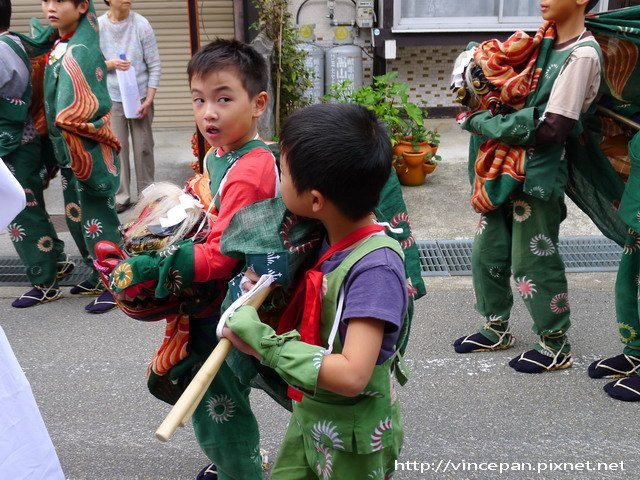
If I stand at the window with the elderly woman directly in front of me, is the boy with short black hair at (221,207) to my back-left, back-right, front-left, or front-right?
front-left

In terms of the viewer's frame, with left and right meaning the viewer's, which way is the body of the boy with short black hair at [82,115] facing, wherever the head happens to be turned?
facing the viewer and to the left of the viewer

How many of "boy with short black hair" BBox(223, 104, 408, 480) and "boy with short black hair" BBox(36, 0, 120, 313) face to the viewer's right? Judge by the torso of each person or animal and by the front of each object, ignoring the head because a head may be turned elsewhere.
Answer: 0

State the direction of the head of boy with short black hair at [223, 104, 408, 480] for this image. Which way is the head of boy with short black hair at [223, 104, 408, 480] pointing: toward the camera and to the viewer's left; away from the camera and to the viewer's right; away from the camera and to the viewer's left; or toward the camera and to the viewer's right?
away from the camera and to the viewer's left

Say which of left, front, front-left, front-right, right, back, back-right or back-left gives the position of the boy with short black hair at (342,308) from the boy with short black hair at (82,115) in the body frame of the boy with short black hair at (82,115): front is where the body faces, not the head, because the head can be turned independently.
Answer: front-left

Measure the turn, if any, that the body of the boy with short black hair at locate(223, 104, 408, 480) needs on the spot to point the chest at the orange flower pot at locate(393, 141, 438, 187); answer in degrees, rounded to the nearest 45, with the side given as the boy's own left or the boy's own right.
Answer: approximately 90° to the boy's own right

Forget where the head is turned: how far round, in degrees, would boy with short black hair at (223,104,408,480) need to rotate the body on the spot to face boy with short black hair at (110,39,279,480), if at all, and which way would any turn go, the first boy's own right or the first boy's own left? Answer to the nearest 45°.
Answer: approximately 45° to the first boy's own right

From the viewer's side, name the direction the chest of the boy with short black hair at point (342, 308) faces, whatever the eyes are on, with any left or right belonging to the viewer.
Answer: facing to the left of the viewer

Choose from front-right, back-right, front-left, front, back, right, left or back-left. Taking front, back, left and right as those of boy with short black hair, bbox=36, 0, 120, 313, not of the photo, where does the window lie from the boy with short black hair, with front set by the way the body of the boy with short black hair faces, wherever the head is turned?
back

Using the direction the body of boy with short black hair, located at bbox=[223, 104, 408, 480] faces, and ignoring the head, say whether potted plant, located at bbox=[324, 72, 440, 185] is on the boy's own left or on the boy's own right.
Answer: on the boy's own right

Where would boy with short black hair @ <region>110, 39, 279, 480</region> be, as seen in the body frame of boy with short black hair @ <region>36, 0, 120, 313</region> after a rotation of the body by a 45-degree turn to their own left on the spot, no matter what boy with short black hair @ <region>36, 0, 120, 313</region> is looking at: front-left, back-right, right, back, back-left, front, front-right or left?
front
